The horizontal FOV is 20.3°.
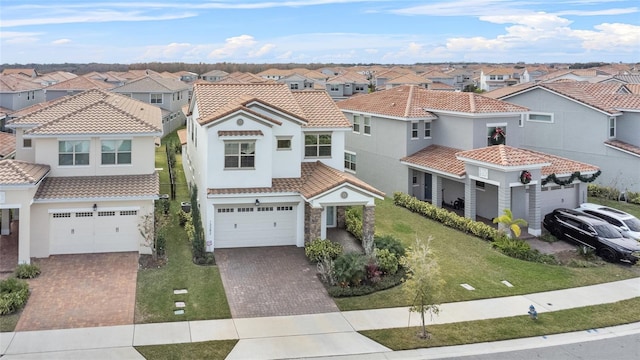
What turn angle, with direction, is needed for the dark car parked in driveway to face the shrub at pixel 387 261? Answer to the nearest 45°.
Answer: approximately 90° to its right

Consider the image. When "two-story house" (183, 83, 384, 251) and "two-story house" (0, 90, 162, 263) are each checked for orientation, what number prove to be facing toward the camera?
2

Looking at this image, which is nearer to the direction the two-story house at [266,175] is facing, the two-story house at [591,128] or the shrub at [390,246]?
the shrub

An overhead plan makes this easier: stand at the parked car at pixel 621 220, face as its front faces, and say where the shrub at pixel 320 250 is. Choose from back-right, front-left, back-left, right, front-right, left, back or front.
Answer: right

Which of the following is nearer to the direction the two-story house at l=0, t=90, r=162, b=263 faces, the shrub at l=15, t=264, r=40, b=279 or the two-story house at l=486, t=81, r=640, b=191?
the shrub
